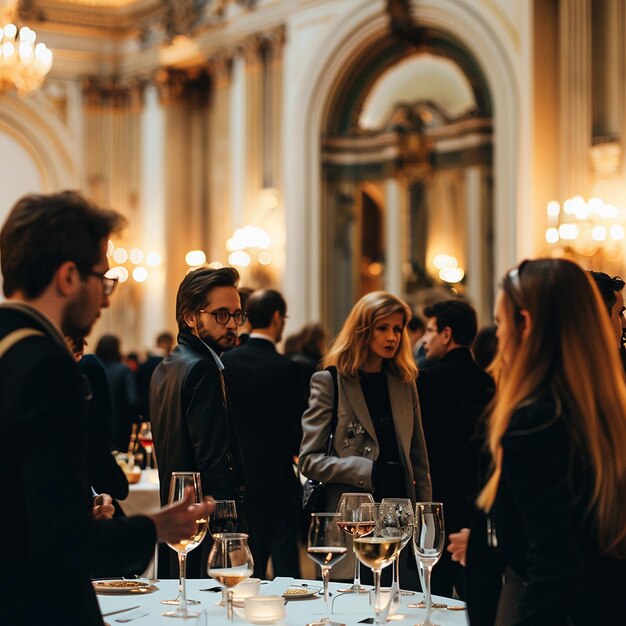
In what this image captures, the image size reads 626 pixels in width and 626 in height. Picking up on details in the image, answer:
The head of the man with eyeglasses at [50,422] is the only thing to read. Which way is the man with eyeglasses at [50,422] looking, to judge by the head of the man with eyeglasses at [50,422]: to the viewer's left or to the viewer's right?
to the viewer's right

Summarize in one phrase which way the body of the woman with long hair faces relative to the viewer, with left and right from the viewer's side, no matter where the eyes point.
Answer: facing away from the viewer and to the left of the viewer

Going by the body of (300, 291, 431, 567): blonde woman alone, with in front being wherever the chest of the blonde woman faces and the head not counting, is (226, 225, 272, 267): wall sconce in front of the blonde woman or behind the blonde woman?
behind

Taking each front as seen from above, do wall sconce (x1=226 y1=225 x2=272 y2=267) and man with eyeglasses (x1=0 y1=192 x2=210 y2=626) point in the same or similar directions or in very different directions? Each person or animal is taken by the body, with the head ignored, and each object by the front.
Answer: very different directions

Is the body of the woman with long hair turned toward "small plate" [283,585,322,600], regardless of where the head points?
yes

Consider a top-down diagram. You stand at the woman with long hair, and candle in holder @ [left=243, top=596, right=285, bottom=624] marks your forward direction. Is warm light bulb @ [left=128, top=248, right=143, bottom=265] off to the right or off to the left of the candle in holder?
right

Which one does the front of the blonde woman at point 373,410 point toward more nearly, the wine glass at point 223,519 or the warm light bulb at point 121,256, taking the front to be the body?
the wine glass

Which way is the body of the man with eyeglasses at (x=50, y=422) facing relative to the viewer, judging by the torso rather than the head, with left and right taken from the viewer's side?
facing away from the viewer and to the right of the viewer

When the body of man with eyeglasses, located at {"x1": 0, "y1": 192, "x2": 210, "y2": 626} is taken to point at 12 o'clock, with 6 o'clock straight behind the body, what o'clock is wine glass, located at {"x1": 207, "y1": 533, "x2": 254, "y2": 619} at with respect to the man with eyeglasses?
The wine glass is roughly at 12 o'clock from the man with eyeglasses.

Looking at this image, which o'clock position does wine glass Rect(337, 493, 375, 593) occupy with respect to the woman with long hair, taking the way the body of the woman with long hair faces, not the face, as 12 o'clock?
The wine glass is roughly at 12 o'clock from the woman with long hair.

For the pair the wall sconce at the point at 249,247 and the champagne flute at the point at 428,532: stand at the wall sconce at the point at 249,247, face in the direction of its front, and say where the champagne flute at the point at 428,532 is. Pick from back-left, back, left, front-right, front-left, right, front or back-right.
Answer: front-left

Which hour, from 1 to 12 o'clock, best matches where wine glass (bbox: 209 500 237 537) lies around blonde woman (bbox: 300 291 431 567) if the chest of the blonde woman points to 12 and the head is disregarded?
The wine glass is roughly at 2 o'clock from the blonde woman.

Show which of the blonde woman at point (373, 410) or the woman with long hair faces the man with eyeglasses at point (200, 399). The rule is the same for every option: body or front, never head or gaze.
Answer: the woman with long hair
